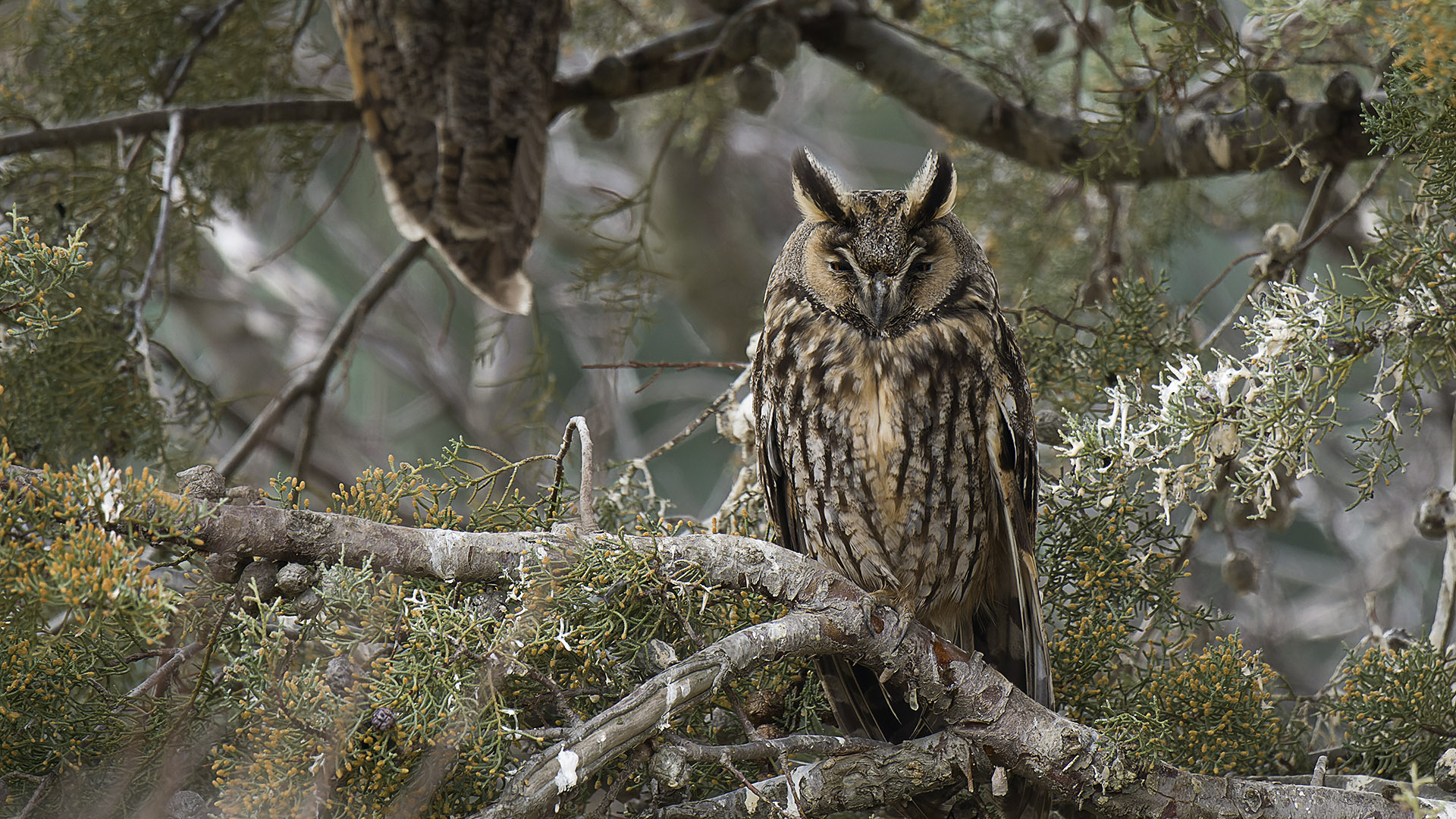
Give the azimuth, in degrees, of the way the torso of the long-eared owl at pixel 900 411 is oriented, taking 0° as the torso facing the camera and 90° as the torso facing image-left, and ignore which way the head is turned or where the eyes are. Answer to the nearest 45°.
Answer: approximately 0°

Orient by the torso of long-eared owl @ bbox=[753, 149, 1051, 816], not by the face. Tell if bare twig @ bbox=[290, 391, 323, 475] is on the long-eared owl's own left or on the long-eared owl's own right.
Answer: on the long-eared owl's own right

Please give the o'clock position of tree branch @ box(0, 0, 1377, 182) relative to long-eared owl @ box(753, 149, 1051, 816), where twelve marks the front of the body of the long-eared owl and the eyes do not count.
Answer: The tree branch is roughly at 6 o'clock from the long-eared owl.
